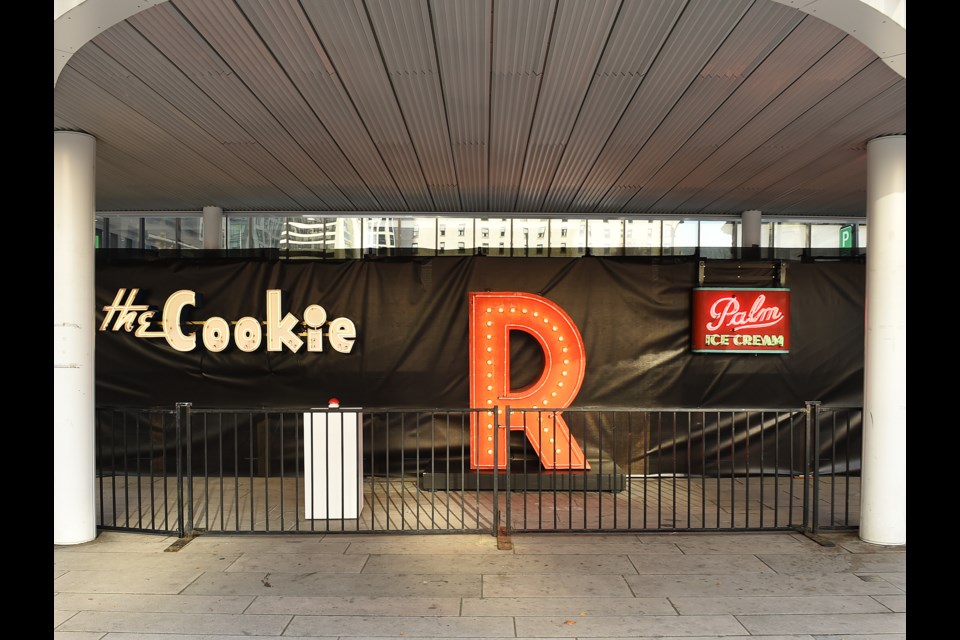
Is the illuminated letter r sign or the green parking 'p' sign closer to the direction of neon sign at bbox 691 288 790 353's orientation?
the illuminated letter r sign

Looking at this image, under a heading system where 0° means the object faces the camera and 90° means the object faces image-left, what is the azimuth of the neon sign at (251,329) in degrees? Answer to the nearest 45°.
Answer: approximately 0°

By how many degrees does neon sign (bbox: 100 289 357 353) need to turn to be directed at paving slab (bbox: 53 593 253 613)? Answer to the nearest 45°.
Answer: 0° — it already faces it

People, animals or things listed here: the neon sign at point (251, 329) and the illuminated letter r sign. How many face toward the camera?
2

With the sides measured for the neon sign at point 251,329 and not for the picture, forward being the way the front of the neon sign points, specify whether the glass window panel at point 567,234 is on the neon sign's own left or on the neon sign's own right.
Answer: on the neon sign's own left

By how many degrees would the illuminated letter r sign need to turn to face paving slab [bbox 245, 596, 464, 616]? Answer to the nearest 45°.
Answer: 0° — it already faces it

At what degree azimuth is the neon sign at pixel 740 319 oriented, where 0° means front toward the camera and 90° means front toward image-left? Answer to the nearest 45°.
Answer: approximately 0°

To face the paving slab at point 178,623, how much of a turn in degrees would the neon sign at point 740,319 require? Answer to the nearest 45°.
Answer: approximately 45° to its right

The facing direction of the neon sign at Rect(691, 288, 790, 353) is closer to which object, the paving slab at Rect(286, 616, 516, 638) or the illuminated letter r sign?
the paving slab
